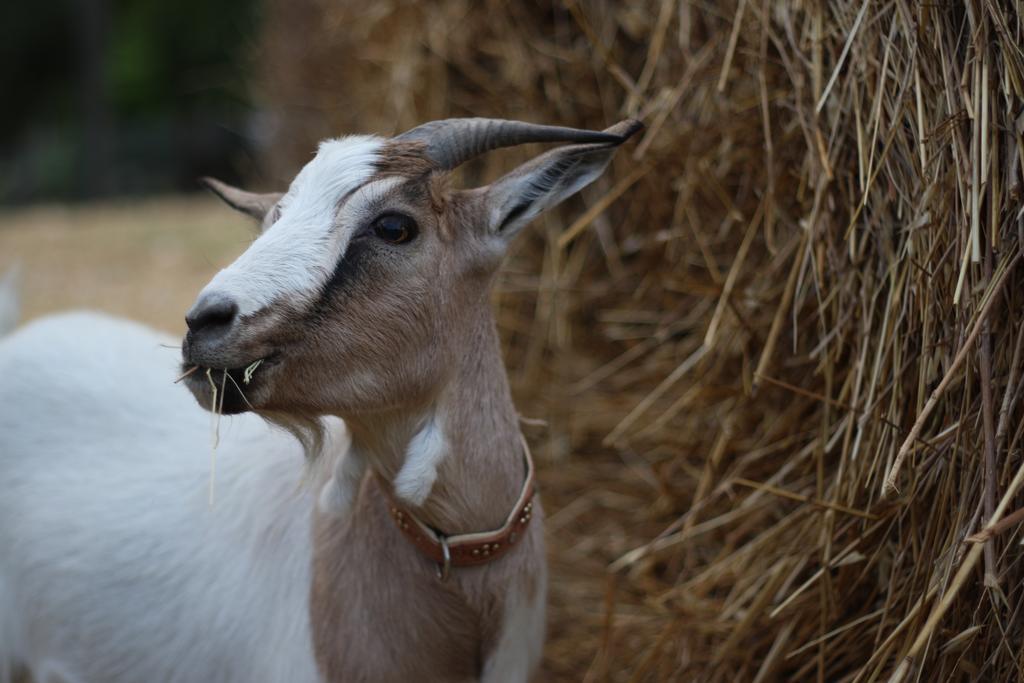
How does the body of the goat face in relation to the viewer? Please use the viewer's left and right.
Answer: facing the viewer and to the right of the viewer

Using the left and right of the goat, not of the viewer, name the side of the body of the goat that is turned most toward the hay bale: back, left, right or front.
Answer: left
